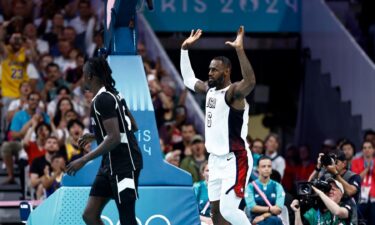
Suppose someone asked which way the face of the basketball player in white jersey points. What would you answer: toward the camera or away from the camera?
toward the camera

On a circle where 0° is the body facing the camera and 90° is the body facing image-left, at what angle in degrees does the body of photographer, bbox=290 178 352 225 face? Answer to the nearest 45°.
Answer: approximately 45°

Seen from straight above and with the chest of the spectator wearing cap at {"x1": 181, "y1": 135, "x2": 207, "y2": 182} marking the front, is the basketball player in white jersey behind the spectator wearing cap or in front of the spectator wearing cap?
in front

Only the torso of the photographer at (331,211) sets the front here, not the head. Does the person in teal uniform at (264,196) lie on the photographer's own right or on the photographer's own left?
on the photographer's own right

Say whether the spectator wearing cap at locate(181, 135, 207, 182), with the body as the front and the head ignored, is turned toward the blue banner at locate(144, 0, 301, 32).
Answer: no

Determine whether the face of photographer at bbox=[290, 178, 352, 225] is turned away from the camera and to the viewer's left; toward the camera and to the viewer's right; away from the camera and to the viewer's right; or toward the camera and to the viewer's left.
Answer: toward the camera and to the viewer's left

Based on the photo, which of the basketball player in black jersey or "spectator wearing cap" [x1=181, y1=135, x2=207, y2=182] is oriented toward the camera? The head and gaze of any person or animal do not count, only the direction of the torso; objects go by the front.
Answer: the spectator wearing cap

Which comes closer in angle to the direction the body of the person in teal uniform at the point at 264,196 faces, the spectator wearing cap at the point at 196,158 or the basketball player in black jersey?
the basketball player in black jersey

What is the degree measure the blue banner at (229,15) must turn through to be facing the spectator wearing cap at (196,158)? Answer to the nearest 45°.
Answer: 0° — it already faces them

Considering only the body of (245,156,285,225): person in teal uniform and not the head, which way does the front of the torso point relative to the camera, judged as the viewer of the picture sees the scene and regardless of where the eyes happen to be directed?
toward the camera

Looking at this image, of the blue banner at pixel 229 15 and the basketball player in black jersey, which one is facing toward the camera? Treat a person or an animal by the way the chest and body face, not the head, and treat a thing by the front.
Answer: the blue banner

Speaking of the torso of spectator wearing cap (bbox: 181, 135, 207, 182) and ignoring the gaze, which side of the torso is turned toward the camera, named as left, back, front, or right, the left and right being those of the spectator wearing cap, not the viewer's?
front

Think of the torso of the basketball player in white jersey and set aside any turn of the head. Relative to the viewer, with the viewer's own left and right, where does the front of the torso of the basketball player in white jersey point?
facing the viewer and to the left of the viewer

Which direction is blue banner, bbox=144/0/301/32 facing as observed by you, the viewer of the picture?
facing the viewer
